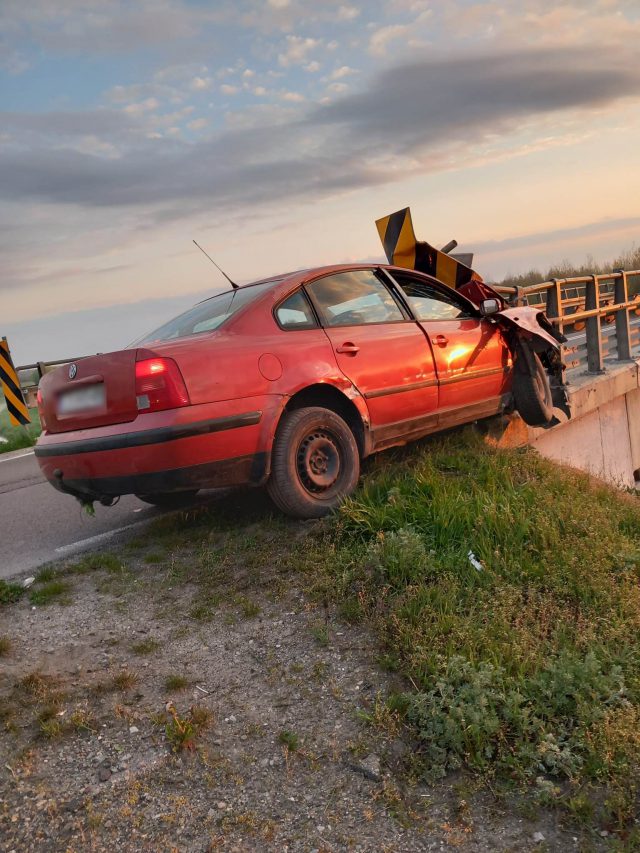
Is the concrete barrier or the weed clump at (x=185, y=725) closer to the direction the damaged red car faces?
the concrete barrier

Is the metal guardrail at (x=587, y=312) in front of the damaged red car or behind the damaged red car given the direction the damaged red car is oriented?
in front

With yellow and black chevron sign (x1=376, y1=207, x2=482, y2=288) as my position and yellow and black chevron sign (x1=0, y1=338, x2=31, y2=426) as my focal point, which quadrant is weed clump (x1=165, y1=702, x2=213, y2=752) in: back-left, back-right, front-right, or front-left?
back-left

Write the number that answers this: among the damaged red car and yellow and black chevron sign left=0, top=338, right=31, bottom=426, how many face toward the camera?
1

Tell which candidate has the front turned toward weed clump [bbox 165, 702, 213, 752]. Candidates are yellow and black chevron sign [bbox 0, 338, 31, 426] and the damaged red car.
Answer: the yellow and black chevron sign

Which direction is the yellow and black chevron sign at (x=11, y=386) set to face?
toward the camera

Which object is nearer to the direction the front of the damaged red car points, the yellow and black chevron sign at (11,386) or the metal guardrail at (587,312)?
the metal guardrail

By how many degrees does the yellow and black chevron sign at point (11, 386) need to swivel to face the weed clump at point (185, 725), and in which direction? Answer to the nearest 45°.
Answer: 0° — it already faces it

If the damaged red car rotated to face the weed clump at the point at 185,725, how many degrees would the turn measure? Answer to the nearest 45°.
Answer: approximately 135° to its right

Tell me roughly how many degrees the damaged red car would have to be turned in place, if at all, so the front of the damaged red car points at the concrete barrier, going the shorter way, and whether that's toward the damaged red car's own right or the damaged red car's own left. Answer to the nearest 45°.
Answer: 0° — it already faces it

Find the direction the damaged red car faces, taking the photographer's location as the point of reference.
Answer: facing away from the viewer and to the right of the viewer

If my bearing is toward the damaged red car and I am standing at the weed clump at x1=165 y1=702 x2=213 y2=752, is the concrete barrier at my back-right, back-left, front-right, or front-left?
front-right

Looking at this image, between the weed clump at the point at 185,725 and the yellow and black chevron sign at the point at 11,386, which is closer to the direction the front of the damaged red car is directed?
the yellow and black chevron sign

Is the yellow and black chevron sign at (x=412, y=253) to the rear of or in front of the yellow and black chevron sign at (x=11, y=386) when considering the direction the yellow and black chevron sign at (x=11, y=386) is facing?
in front

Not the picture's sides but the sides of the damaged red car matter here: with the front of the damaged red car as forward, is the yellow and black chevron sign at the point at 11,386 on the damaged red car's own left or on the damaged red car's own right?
on the damaged red car's own left
